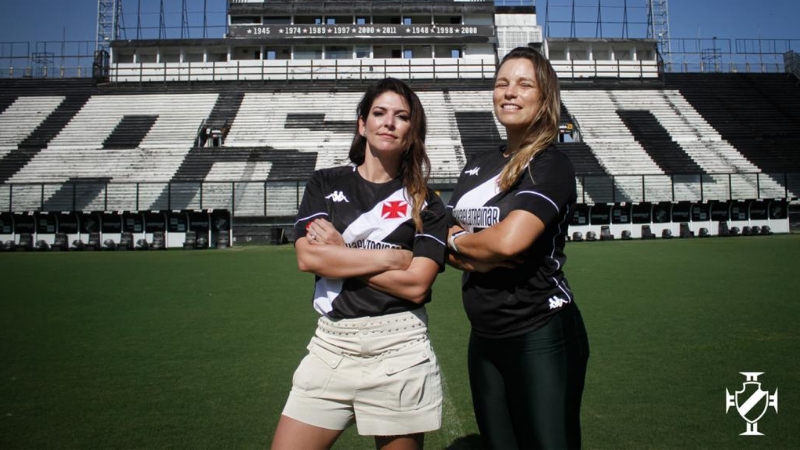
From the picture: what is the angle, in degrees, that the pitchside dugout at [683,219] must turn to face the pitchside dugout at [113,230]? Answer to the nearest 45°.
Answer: approximately 45° to its right

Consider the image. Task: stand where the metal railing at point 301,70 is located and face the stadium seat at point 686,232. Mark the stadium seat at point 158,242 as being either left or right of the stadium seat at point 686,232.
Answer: right

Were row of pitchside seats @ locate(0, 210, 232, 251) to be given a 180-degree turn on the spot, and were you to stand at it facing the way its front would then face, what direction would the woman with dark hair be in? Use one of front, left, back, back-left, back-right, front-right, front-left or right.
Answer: back

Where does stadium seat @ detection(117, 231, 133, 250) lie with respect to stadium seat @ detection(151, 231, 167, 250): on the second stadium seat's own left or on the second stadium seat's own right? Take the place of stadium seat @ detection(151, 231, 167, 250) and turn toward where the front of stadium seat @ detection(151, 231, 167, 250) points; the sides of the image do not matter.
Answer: on the second stadium seat's own right

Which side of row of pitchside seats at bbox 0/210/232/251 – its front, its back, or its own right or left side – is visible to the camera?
front

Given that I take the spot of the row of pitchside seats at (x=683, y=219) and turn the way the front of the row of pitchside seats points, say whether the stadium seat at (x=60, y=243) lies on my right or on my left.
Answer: on my right

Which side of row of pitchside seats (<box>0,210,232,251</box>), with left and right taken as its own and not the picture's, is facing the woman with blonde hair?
front

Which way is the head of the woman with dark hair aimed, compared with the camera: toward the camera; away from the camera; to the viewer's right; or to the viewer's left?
toward the camera

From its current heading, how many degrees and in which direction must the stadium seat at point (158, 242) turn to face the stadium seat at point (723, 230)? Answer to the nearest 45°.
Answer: approximately 90° to its left

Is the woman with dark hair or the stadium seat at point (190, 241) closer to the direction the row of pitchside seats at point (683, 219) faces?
the woman with dark hair

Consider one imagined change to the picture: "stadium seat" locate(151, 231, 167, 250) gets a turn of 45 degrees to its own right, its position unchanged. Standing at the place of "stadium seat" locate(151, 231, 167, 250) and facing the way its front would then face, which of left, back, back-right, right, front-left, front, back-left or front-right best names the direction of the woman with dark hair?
front-left

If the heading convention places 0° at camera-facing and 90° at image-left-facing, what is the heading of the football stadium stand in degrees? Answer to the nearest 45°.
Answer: approximately 0°

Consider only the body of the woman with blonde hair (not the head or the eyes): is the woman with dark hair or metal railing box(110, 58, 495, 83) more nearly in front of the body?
the woman with dark hair

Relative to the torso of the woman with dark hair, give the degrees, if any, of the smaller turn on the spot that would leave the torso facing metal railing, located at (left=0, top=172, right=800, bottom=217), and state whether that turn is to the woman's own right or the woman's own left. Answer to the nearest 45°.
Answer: approximately 180°

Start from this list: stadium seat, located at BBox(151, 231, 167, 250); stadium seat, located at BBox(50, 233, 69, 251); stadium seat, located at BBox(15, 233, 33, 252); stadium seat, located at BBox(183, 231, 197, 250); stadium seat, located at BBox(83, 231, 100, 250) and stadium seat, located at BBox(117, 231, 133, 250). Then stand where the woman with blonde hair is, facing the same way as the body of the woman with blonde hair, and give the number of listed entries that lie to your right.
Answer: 6

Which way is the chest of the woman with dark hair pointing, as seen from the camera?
toward the camera

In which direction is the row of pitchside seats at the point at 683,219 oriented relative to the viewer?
toward the camera

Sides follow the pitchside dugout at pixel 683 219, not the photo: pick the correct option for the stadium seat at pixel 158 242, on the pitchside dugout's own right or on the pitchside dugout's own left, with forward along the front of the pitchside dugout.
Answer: on the pitchside dugout's own right
